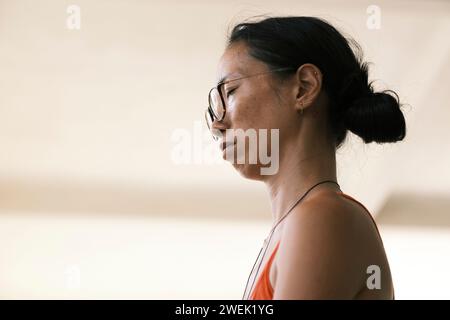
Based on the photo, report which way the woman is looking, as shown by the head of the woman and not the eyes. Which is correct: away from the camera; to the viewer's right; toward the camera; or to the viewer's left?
to the viewer's left

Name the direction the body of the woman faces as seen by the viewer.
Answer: to the viewer's left
